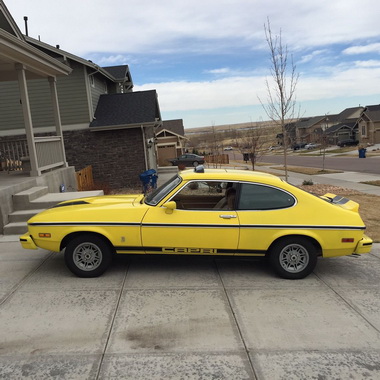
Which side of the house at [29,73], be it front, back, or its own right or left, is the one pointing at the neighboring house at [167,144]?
left

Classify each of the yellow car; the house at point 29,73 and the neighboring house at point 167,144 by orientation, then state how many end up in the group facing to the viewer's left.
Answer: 1

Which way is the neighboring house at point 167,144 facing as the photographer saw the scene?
facing the viewer and to the right of the viewer

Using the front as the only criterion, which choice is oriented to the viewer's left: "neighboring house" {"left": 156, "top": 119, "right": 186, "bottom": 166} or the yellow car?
the yellow car

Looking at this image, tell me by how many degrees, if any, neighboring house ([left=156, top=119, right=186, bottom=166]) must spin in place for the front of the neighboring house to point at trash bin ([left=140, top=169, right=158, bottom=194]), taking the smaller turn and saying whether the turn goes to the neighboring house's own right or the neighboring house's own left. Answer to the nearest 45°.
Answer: approximately 45° to the neighboring house's own right

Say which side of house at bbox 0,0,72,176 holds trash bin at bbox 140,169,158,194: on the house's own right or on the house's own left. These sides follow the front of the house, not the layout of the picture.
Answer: on the house's own left

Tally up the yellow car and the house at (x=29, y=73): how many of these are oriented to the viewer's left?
1

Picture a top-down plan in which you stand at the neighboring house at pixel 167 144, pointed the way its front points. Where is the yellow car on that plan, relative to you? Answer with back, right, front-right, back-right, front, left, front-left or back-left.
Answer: front-right

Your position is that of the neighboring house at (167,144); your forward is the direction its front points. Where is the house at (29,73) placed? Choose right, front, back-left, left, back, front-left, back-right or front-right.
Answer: front-right

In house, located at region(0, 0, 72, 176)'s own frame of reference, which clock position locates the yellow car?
The yellow car is roughly at 1 o'clock from the house.

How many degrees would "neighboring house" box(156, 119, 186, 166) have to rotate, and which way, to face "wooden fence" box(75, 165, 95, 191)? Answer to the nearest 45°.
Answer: approximately 45° to its right

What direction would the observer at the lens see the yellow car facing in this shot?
facing to the left of the viewer

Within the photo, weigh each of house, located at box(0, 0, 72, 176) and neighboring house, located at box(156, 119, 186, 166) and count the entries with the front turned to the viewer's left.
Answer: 0
